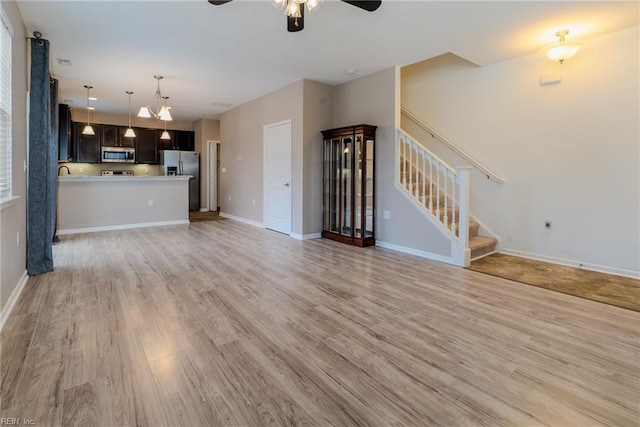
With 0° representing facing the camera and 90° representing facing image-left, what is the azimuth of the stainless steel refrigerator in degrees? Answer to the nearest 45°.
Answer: approximately 0°

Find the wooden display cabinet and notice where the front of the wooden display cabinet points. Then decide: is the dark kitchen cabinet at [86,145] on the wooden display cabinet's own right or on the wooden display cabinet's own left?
on the wooden display cabinet's own right

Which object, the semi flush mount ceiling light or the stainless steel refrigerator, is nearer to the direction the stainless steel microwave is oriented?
the semi flush mount ceiling light

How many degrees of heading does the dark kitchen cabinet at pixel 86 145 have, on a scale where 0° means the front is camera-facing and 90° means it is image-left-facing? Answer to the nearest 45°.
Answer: approximately 0°

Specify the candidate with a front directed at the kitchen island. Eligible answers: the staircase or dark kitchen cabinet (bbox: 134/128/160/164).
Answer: the dark kitchen cabinet

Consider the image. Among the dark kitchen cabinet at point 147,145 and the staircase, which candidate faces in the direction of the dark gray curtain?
the dark kitchen cabinet

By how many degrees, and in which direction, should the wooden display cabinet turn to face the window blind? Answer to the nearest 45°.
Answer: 0° — it already faces it

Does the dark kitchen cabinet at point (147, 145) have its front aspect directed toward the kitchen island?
yes

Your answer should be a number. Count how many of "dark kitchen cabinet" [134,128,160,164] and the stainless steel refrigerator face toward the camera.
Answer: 2

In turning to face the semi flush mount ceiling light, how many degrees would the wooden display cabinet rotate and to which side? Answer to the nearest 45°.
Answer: approximately 90° to its left

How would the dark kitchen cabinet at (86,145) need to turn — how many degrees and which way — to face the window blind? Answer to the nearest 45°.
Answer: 0° — it already faces it

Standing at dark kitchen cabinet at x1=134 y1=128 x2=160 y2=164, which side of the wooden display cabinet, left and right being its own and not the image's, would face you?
right
